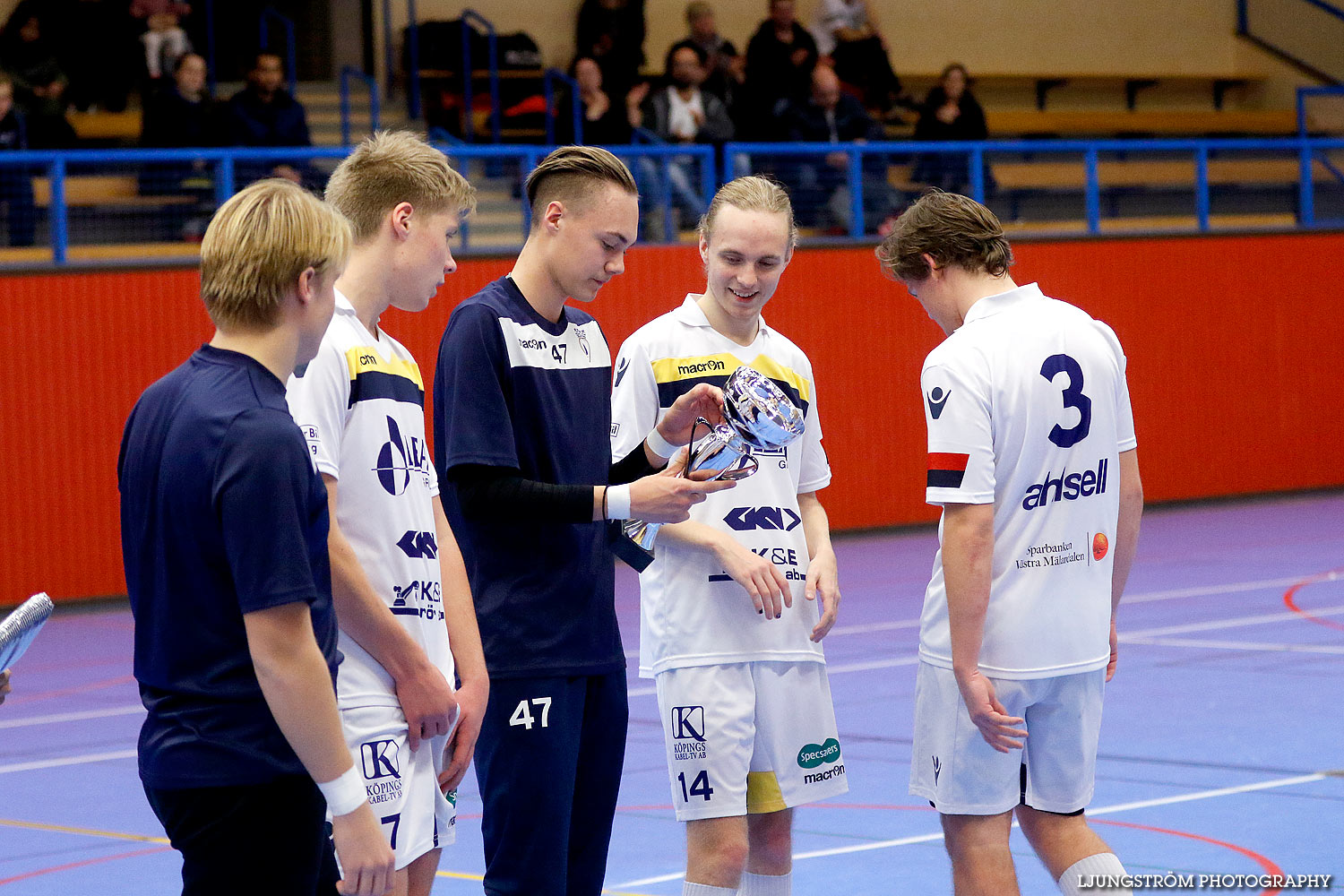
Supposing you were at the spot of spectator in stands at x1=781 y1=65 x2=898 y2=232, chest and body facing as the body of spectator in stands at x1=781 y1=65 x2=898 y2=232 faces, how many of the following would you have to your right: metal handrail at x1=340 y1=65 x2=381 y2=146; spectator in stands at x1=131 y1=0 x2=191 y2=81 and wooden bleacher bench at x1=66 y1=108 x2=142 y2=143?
3

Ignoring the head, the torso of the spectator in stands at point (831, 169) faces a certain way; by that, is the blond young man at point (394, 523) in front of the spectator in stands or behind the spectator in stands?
in front

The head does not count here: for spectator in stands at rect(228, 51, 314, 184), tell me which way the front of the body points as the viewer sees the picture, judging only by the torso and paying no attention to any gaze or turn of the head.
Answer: toward the camera

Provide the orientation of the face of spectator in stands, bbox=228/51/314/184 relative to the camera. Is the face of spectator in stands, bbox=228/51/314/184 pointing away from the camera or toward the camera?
toward the camera

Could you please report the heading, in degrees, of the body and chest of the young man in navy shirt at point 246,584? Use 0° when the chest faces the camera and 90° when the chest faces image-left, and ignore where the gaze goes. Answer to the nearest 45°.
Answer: approximately 225°

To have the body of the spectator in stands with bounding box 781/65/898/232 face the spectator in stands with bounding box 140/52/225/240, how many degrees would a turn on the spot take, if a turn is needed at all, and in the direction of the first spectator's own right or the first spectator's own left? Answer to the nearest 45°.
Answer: approximately 45° to the first spectator's own right

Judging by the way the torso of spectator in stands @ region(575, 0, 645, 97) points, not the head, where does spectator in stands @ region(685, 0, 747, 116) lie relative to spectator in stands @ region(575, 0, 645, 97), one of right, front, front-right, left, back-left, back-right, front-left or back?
left

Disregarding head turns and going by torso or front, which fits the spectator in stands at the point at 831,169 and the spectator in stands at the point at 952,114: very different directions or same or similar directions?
same or similar directions

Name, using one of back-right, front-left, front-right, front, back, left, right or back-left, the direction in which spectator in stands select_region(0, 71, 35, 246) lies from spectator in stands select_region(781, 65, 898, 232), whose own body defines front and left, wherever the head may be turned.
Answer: front-right

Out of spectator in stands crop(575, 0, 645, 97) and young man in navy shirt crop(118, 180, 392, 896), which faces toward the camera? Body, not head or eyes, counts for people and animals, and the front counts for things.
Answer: the spectator in stands

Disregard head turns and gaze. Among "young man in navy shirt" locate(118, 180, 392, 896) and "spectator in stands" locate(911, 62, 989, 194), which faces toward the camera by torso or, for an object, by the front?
the spectator in stands

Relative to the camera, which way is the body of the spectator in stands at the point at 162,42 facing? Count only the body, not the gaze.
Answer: toward the camera

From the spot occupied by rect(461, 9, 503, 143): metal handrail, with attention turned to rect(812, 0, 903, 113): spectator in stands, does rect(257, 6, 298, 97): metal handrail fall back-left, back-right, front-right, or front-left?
back-left

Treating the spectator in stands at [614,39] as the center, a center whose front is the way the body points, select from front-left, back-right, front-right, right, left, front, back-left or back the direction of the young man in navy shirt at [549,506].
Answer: front

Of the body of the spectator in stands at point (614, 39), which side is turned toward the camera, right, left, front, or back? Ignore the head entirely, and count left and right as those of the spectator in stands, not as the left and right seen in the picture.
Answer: front

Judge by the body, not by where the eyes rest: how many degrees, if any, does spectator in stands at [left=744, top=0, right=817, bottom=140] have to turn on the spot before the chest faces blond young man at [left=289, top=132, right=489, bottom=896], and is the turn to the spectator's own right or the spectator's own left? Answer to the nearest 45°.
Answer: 0° — they already face them

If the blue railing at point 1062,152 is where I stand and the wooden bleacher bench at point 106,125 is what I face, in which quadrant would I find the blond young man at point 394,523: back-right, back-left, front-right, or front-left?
front-left

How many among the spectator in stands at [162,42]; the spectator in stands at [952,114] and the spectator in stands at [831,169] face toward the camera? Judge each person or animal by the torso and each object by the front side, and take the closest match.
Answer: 3
